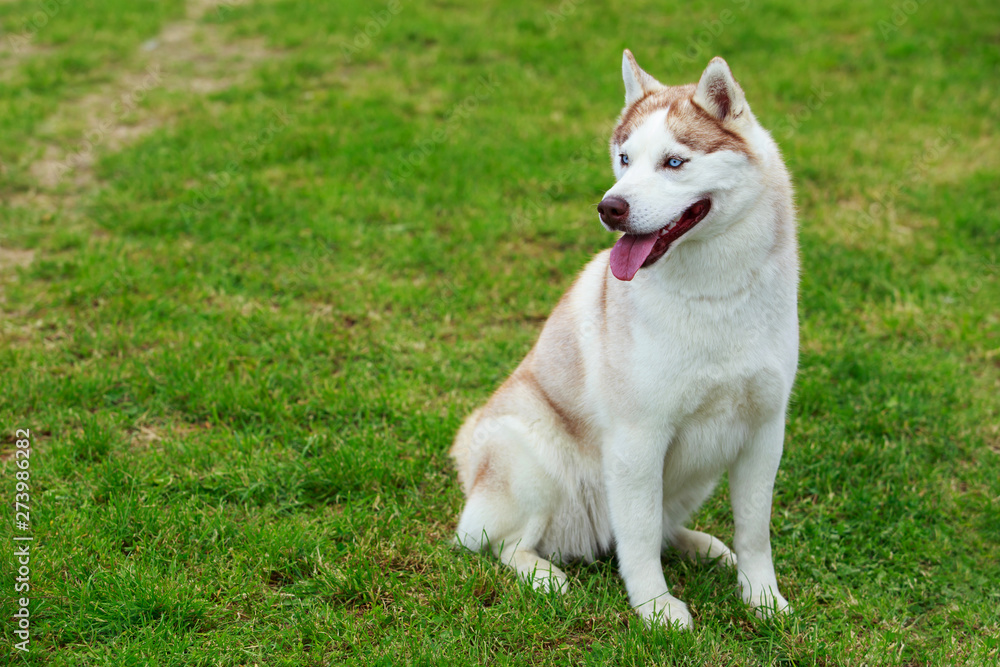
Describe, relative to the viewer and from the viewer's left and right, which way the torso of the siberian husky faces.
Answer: facing the viewer and to the right of the viewer
